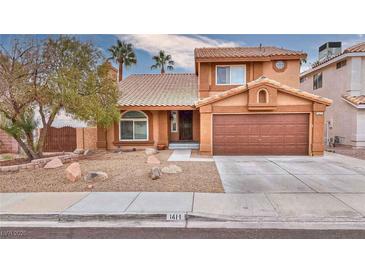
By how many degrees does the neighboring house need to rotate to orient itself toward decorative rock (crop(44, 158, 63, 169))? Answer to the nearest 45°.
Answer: approximately 45° to its right

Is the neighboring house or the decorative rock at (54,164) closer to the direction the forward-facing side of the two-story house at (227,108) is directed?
the decorative rock

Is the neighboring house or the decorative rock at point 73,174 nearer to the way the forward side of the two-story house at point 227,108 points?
the decorative rock

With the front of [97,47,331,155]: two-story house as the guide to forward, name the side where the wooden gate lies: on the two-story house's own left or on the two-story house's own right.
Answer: on the two-story house's own right

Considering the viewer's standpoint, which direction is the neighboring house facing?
facing the viewer

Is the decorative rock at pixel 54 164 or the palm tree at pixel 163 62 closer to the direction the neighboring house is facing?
the decorative rock

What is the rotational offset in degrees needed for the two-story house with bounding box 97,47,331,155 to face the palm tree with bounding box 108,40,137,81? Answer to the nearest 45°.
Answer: approximately 135° to its right

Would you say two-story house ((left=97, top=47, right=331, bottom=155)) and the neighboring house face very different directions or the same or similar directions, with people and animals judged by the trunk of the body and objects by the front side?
same or similar directions

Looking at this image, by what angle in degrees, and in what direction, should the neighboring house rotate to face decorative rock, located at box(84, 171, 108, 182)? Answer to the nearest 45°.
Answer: approximately 45° to its right

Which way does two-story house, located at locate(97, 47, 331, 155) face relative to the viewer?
toward the camera

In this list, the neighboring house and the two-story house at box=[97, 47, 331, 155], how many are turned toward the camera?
2

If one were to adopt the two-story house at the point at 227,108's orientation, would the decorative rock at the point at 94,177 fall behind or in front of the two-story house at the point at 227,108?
in front

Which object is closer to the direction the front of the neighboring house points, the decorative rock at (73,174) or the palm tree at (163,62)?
the decorative rock

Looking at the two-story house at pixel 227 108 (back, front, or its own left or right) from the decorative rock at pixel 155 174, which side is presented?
front

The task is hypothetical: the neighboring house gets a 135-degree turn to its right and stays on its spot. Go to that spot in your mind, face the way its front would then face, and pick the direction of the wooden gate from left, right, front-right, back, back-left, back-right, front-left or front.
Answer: left

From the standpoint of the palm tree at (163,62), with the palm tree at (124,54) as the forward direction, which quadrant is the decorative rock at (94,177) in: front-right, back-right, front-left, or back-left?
front-left

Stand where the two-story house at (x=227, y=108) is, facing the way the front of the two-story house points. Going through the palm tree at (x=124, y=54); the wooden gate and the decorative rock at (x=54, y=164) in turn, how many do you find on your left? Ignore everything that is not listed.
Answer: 0

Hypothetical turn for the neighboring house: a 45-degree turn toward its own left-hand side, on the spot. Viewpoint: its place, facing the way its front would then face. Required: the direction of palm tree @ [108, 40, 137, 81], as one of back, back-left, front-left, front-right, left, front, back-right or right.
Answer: back-right
